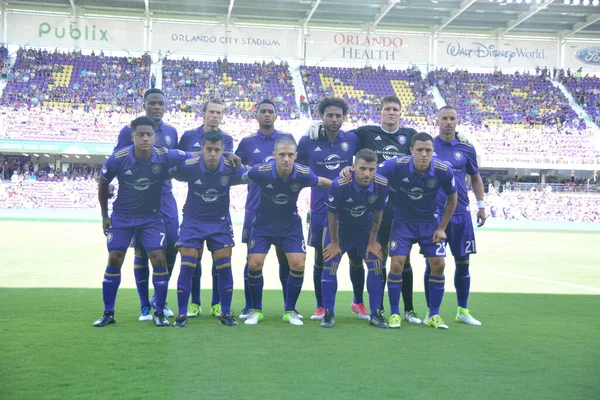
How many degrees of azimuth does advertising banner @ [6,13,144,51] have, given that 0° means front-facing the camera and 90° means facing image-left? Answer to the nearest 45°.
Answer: approximately 0°

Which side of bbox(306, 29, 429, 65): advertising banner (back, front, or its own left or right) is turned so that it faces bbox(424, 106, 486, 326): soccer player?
front

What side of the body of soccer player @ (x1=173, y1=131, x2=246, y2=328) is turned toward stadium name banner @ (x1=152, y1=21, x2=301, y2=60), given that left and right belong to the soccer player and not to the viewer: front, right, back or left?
back

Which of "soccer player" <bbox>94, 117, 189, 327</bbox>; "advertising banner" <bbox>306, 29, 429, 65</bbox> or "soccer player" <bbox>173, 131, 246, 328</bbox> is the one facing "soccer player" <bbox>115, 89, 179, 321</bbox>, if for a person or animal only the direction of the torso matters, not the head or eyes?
the advertising banner

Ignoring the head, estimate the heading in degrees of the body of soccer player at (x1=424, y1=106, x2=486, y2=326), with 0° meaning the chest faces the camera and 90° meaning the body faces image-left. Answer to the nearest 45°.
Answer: approximately 0°

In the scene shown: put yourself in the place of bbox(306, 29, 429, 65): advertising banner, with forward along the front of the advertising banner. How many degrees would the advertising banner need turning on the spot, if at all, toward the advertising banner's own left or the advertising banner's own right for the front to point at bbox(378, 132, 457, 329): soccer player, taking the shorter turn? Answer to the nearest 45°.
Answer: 0° — it already faces them

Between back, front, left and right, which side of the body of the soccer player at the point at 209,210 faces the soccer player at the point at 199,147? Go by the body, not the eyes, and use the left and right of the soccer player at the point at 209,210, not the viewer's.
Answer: back

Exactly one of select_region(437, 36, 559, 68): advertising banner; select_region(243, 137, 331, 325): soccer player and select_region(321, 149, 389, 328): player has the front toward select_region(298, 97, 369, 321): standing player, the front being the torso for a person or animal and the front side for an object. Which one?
the advertising banner

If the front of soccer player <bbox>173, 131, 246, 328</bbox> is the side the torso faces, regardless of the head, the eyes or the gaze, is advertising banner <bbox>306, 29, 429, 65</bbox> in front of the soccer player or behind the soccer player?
behind

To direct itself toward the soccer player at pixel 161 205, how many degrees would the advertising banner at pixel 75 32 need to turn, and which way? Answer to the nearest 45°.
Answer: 0° — it already faces them
